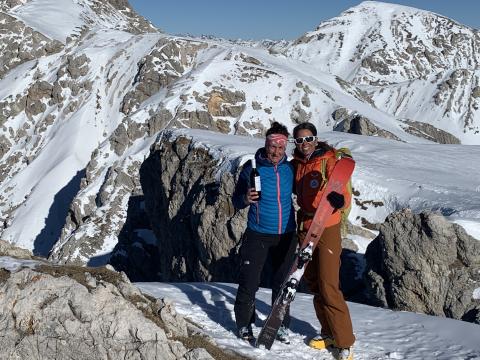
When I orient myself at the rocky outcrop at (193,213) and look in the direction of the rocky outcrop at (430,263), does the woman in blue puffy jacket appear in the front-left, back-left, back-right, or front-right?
front-right

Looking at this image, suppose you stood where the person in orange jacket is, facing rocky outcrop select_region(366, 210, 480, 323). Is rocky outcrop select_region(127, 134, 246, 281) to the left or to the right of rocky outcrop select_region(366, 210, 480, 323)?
left

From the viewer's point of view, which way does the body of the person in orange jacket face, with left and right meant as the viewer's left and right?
facing the viewer and to the left of the viewer

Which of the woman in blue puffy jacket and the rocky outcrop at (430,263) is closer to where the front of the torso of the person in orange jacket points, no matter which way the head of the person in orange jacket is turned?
the woman in blue puffy jacket

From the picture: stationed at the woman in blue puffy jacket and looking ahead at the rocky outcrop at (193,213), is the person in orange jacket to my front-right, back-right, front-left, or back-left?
back-right

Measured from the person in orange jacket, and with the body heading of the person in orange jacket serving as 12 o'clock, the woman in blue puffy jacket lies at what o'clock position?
The woman in blue puffy jacket is roughly at 2 o'clock from the person in orange jacket.

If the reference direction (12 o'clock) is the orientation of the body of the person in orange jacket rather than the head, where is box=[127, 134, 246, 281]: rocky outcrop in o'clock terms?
The rocky outcrop is roughly at 4 o'clock from the person in orange jacket.

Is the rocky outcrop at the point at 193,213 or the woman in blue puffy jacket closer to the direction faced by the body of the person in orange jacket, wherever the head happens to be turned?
the woman in blue puffy jacket

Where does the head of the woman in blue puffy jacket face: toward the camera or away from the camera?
toward the camera

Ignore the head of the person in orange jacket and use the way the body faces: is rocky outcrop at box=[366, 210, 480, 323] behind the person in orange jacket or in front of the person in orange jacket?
behind
